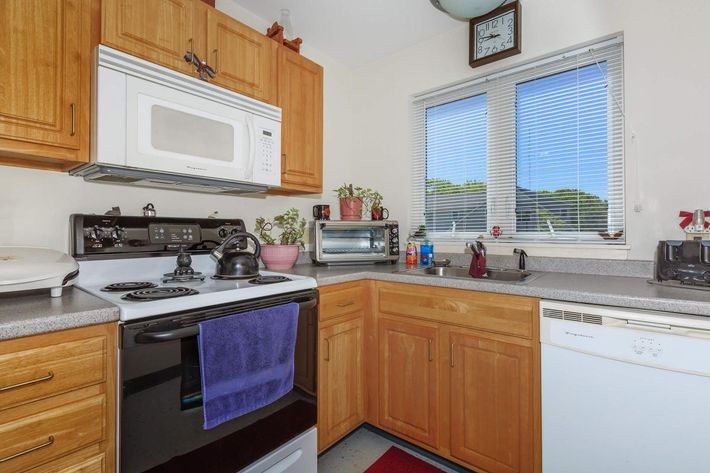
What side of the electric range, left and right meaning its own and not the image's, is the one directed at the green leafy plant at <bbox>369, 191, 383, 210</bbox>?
left

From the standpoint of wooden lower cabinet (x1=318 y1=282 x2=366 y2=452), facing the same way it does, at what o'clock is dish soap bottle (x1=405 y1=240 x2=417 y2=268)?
The dish soap bottle is roughly at 9 o'clock from the wooden lower cabinet.

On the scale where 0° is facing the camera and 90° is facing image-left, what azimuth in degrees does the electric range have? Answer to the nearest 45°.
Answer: approximately 315°

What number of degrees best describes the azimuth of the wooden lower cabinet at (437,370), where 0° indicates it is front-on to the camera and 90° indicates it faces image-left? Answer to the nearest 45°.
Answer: approximately 45°

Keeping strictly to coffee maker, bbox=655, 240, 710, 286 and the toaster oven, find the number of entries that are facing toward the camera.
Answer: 2

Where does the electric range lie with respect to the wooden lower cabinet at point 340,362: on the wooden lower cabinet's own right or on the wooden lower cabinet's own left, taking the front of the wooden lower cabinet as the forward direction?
on the wooden lower cabinet's own right

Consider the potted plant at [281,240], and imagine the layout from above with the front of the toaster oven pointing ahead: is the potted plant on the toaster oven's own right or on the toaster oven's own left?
on the toaster oven's own right

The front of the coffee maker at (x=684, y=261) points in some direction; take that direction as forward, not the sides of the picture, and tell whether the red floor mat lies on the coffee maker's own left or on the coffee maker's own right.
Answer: on the coffee maker's own right

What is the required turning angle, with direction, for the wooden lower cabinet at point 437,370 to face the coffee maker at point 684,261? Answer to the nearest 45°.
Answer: approximately 135° to its left
